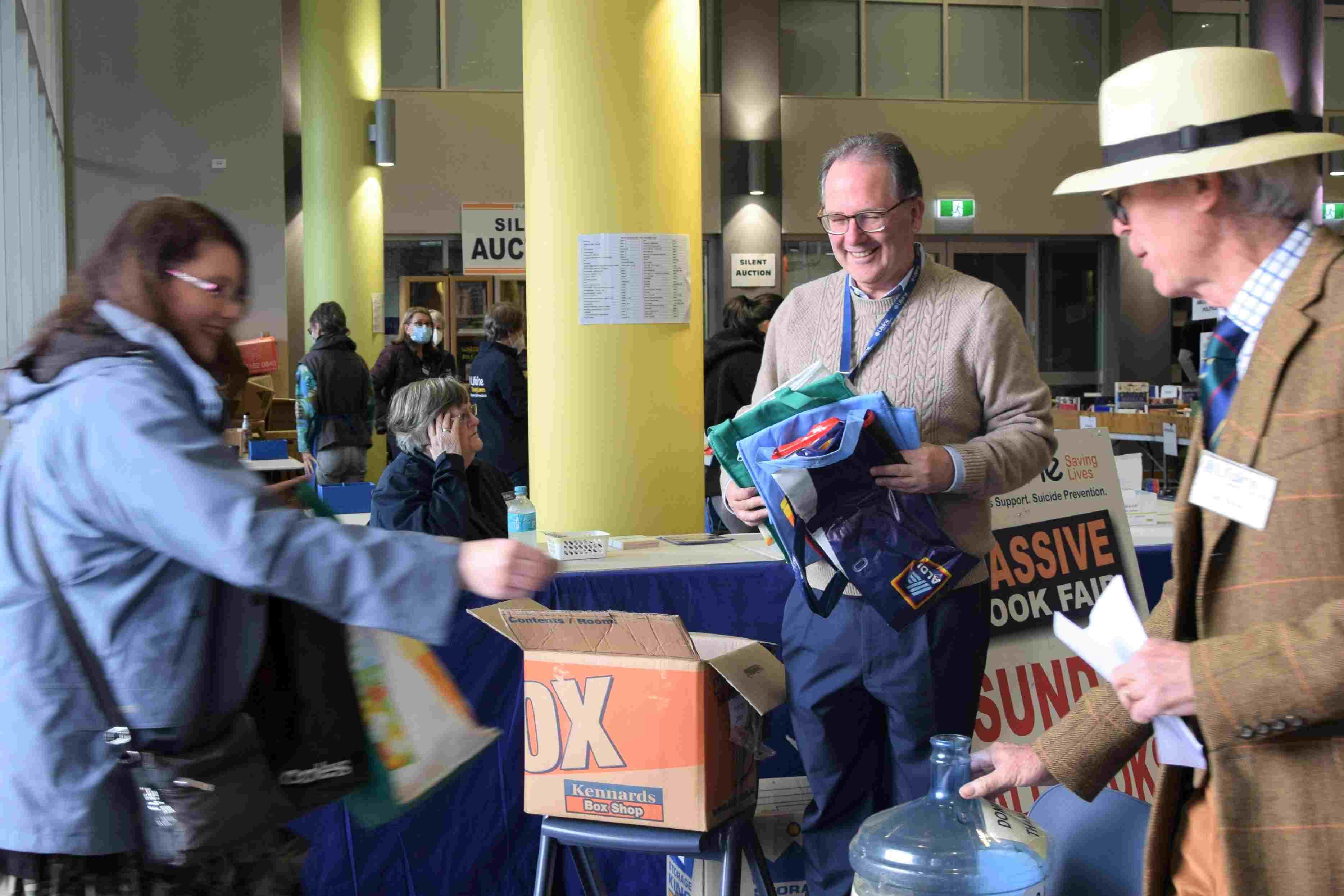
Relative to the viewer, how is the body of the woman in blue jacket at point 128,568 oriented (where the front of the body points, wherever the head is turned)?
to the viewer's right

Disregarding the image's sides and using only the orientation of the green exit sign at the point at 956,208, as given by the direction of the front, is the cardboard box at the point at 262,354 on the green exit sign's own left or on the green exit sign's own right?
on the green exit sign's own right

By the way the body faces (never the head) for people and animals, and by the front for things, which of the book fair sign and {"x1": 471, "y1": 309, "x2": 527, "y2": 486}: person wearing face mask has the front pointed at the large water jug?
the book fair sign

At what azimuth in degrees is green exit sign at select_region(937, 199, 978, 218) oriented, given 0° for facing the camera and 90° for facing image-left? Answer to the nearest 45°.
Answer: approximately 0°

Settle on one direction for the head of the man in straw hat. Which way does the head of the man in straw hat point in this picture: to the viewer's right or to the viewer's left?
to the viewer's left

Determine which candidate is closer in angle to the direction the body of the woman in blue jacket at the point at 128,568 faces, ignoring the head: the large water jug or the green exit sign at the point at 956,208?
the large water jug

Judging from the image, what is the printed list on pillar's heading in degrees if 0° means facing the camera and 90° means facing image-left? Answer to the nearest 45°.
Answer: approximately 0°

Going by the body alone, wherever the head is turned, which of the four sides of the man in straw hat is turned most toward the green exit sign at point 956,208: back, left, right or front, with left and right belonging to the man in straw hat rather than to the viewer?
right
